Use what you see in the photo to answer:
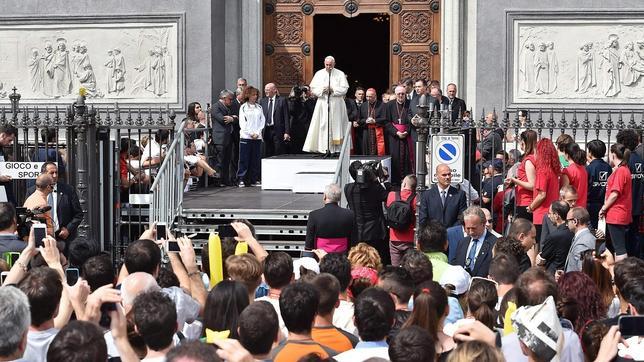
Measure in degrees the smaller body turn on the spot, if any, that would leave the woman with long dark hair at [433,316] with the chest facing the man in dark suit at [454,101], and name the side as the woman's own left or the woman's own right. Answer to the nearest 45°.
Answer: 0° — they already face them

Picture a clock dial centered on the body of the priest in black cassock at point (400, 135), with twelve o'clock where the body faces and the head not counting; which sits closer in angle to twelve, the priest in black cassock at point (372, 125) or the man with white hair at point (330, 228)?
the man with white hair

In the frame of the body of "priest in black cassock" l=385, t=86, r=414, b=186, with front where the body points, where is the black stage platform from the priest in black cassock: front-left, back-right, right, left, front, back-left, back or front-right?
front-right

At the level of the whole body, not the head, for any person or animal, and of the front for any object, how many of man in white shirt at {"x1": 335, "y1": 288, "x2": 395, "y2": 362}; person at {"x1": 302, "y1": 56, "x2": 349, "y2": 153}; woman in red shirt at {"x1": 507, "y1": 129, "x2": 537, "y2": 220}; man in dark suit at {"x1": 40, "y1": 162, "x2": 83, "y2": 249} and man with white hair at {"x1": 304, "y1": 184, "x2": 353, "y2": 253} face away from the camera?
2

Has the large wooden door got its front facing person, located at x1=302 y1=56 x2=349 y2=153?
yes

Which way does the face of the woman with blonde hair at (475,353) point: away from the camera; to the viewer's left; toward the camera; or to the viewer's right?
away from the camera

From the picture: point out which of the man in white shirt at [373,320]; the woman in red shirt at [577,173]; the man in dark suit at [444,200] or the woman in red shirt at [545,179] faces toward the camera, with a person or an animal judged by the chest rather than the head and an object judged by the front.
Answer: the man in dark suit

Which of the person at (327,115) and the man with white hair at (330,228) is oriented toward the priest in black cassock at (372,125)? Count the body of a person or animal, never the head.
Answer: the man with white hair

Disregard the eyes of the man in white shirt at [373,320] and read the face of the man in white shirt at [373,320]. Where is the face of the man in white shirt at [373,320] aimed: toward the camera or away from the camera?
away from the camera

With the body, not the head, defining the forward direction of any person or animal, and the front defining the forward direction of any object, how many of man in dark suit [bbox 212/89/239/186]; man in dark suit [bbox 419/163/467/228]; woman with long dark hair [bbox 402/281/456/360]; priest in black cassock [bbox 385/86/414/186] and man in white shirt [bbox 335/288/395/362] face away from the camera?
2

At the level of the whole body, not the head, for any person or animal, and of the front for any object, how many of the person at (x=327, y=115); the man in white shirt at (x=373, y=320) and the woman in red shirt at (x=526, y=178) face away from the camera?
1

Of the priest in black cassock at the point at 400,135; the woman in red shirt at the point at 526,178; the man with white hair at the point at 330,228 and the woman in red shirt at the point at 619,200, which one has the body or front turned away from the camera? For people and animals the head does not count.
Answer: the man with white hair

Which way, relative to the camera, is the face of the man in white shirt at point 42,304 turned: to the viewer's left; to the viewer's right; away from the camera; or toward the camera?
away from the camera

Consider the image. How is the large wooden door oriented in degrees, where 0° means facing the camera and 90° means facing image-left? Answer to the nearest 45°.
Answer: approximately 0°

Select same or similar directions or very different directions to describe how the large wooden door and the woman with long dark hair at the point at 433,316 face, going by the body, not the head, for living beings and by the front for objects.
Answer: very different directions

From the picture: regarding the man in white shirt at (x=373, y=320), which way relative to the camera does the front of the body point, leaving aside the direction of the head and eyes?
away from the camera
